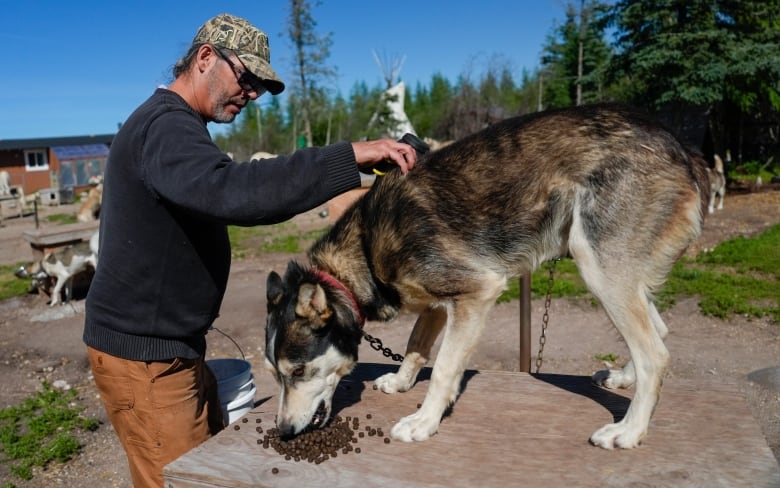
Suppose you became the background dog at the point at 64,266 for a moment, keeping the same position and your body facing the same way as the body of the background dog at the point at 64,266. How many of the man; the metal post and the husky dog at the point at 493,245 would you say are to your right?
0

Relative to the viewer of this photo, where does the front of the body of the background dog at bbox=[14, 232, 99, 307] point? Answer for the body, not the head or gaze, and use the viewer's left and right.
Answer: facing to the left of the viewer

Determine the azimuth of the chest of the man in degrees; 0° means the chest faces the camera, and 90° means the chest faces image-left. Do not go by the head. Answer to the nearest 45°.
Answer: approximately 270°

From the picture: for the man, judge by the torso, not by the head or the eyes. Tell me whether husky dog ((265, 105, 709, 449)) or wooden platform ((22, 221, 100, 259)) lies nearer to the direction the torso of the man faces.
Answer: the husky dog

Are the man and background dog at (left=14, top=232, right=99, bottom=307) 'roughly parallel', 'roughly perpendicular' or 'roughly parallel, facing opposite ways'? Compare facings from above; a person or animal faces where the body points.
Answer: roughly parallel, facing opposite ways

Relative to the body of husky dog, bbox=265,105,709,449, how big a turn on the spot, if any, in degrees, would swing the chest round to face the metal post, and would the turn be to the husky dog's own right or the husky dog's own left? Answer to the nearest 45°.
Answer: approximately 90° to the husky dog's own right

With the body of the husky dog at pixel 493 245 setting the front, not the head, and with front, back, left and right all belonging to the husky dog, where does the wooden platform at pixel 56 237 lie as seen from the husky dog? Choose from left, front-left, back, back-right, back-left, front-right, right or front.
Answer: front-right

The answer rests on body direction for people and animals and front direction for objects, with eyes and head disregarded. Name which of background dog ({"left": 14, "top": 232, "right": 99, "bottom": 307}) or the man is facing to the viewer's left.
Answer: the background dog

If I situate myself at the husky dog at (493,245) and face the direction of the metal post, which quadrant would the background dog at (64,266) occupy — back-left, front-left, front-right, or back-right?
front-left

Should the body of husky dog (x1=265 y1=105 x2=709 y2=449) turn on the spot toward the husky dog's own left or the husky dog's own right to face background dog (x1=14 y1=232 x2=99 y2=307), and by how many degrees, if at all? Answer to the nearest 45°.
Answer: approximately 45° to the husky dog's own right

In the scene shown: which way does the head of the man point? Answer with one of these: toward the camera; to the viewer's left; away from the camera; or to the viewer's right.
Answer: to the viewer's right

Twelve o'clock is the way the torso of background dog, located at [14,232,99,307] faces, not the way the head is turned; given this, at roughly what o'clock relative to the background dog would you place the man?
The man is roughly at 9 o'clock from the background dog.

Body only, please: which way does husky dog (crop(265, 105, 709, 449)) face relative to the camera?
to the viewer's left
